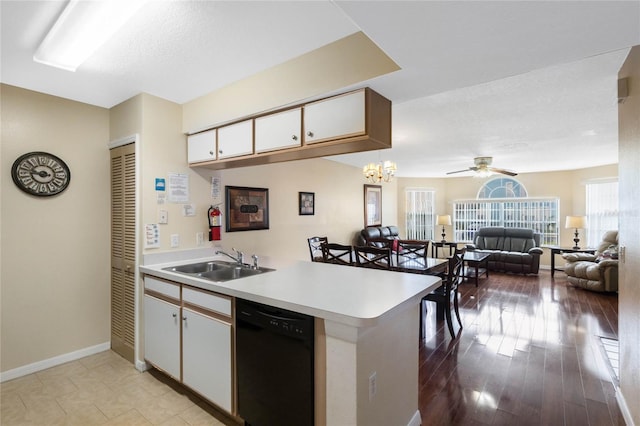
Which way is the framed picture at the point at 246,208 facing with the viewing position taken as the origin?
facing the viewer and to the right of the viewer

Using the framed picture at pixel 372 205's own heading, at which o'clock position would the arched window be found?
The arched window is roughly at 10 o'clock from the framed picture.

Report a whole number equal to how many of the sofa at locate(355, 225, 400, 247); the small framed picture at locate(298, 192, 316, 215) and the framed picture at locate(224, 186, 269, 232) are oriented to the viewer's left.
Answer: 0

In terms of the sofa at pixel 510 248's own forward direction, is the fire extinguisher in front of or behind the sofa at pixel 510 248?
in front

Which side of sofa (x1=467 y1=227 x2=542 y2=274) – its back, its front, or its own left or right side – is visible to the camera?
front

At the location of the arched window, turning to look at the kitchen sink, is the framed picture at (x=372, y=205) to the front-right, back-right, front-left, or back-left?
front-right

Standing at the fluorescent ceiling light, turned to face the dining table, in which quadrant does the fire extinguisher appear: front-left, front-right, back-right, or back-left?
front-left

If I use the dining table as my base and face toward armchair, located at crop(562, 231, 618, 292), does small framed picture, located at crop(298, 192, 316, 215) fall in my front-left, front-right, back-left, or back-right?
back-left

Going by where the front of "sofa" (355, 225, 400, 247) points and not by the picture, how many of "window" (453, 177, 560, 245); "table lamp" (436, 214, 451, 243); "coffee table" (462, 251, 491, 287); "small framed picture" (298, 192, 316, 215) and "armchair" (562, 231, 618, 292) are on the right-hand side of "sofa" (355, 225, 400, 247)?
1

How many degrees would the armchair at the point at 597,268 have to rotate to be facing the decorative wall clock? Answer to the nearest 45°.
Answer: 0° — it already faces it

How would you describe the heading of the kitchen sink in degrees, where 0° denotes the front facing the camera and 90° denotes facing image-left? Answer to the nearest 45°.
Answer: approximately 45°

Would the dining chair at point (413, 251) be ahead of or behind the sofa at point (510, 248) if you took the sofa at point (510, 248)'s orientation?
ahead

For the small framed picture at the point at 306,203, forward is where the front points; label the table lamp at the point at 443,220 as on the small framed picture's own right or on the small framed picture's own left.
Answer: on the small framed picture's own left

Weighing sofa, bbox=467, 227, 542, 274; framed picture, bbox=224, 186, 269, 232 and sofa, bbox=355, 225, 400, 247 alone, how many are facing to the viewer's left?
0

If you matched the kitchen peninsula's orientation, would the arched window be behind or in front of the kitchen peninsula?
behind

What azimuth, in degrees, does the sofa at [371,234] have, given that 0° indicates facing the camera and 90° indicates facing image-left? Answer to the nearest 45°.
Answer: approximately 315°
